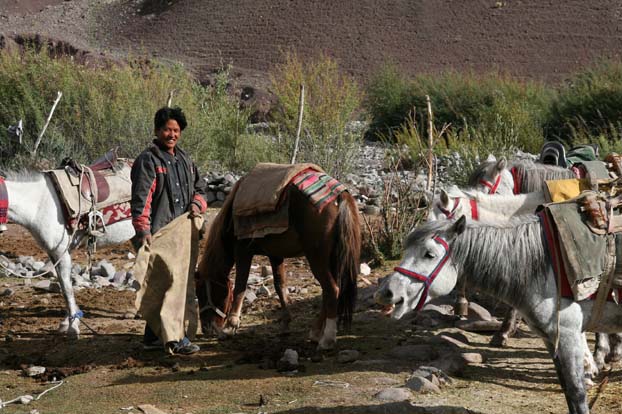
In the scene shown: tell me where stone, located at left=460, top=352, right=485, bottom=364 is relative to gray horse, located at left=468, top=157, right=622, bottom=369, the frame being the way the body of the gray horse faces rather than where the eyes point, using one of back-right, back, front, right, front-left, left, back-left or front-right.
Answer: left

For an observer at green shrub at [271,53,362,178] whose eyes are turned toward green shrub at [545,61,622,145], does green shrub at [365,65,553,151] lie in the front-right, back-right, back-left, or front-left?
front-left

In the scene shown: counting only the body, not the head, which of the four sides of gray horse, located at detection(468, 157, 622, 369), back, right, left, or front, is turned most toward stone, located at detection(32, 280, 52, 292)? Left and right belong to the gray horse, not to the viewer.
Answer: front

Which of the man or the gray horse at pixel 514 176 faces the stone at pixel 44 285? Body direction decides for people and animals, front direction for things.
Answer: the gray horse

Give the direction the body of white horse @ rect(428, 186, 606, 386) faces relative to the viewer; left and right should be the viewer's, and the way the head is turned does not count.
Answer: facing to the left of the viewer

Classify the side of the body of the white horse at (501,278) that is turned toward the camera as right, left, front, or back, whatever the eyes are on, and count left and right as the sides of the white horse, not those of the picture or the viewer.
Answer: left

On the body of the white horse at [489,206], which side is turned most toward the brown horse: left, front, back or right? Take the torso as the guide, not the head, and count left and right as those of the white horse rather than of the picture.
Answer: front

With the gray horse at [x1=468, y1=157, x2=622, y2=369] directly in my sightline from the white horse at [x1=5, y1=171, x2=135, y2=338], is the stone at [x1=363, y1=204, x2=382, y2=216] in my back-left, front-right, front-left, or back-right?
front-left

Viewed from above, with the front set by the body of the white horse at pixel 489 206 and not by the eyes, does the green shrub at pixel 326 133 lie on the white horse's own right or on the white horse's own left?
on the white horse's own right

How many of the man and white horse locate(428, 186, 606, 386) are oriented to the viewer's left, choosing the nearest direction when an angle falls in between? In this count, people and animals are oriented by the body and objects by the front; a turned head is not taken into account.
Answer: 1

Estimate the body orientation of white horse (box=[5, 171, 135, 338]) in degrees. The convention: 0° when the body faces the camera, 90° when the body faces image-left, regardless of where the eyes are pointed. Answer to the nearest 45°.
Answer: approximately 90°

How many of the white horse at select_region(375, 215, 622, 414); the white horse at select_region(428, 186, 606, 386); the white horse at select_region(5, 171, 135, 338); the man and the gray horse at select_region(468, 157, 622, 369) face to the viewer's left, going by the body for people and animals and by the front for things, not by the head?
4

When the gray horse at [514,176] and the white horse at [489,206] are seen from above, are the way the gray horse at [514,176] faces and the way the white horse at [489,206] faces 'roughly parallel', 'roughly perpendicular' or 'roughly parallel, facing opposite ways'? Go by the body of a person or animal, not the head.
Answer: roughly parallel

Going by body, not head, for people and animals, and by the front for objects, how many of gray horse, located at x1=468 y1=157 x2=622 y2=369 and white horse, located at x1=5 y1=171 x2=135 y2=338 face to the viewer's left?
2

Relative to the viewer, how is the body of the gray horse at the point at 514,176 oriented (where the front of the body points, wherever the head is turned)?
to the viewer's left

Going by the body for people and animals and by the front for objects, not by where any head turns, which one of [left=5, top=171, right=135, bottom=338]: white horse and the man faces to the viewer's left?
the white horse
